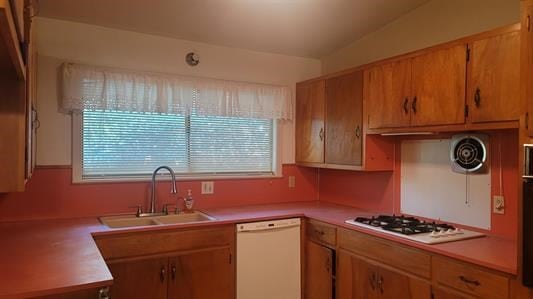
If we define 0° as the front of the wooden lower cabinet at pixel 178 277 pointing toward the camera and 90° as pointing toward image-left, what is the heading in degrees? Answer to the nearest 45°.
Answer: approximately 0°

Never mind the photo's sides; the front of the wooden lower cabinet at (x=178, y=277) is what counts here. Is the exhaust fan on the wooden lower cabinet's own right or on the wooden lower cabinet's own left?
on the wooden lower cabinet's own left

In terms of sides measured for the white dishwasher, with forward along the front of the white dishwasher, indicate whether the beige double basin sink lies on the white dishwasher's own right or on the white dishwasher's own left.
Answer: on the white dishwasher's own right

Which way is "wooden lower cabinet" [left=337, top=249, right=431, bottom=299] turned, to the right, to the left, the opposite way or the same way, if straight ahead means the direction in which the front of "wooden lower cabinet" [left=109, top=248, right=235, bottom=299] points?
to the right

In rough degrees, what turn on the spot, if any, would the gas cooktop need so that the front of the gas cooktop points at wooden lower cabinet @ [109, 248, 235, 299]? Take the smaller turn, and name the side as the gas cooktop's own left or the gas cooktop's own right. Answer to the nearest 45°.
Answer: approximately 45° to the gas cooktop's own right

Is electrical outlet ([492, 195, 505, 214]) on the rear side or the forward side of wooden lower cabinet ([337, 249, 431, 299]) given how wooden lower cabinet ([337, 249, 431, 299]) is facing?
on the rear side

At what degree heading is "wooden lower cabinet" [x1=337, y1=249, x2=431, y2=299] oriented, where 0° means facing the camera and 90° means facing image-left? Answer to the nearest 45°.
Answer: approximately 45°

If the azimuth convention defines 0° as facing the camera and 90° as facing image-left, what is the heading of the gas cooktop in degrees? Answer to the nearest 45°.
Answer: approximately 45°

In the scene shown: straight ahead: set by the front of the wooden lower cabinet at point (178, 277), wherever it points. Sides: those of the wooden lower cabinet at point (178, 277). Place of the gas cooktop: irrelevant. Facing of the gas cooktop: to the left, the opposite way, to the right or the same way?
to the right
